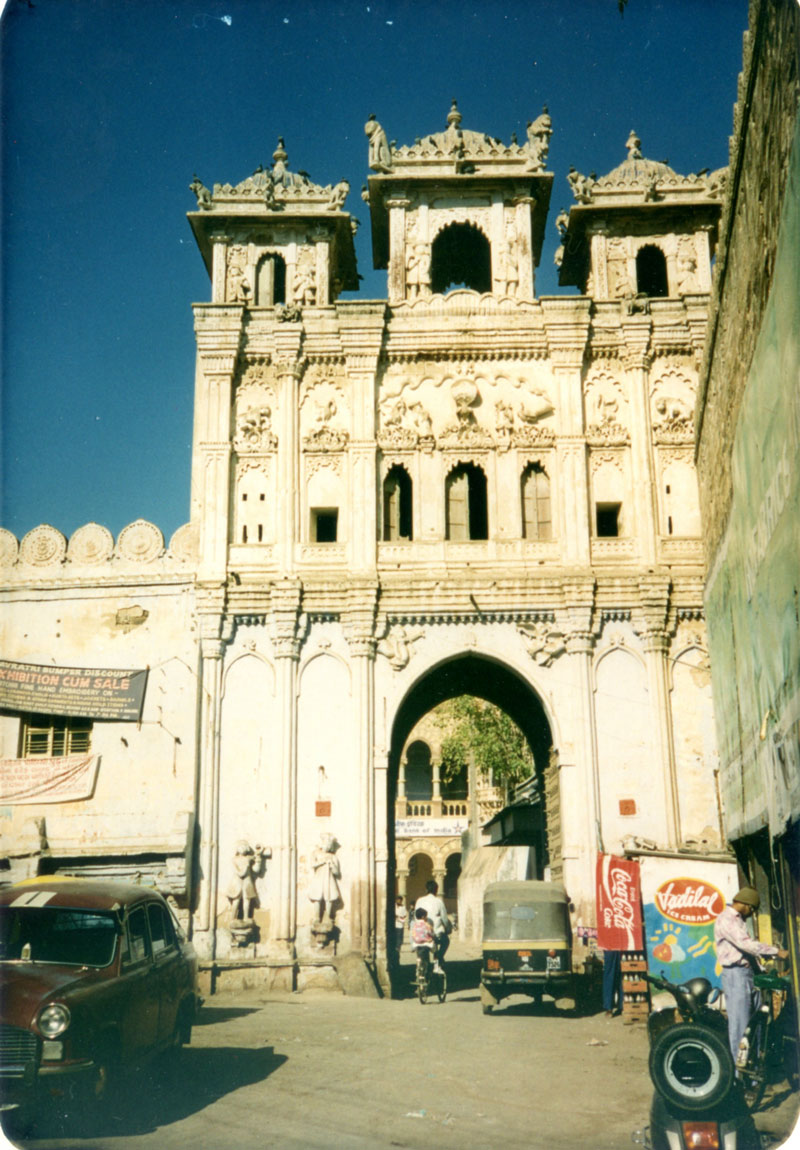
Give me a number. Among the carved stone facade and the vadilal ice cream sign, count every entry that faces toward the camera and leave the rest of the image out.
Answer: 2

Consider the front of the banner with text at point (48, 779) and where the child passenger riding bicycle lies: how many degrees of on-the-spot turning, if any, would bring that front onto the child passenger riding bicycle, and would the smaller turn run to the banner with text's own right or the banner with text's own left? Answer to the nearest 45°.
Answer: approximately 45° to the banner with text's own left

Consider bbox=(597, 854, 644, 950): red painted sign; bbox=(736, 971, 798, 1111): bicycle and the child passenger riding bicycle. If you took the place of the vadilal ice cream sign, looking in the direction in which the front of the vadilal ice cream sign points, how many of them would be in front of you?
1

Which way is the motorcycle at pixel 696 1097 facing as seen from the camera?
away from the camera
